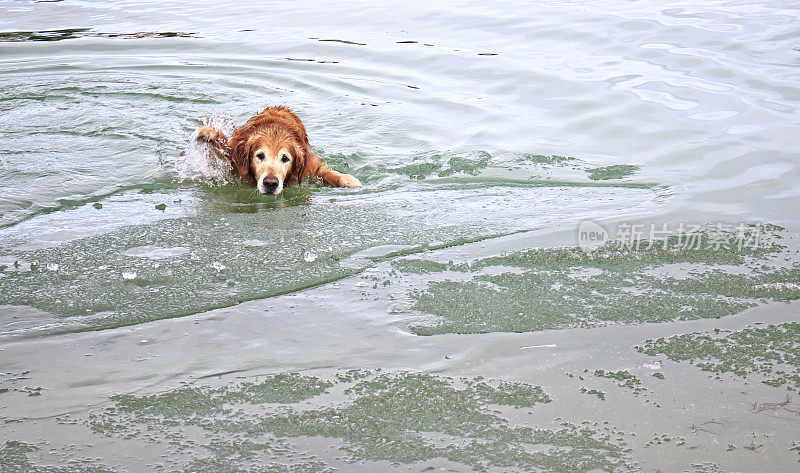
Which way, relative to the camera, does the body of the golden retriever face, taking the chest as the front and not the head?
toward the camera

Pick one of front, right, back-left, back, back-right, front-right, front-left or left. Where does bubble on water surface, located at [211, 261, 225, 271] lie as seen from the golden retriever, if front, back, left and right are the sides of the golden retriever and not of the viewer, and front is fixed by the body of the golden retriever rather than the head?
front
